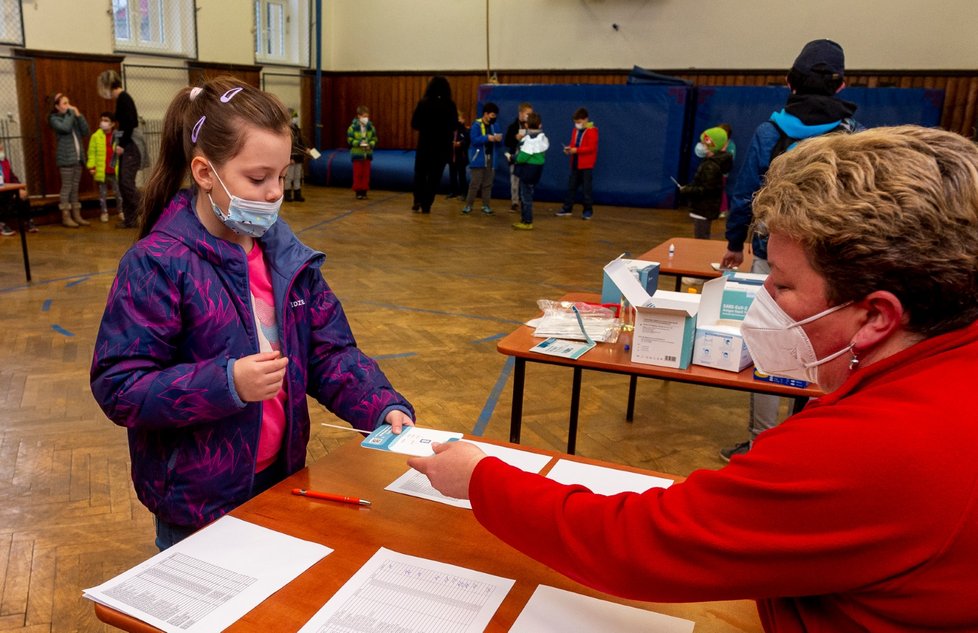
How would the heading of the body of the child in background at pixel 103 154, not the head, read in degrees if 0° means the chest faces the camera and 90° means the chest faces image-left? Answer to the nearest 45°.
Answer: approximately 0°

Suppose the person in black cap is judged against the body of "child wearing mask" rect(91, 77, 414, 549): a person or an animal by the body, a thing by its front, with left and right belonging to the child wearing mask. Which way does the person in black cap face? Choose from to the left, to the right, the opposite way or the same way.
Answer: to the left

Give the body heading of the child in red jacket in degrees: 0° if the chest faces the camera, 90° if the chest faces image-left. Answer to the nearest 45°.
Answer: approximately 45°

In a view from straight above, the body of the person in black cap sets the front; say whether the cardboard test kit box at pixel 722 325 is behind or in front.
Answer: behind

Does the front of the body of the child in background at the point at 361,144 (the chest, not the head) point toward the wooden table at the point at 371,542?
yes

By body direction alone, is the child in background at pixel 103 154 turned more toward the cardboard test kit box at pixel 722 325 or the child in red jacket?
the cardboard test kit box

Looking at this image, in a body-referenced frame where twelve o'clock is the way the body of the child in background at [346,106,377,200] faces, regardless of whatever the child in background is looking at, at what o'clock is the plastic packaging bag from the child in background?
The plastic packaging bag is roughly at 12 o'clock from the child in background.

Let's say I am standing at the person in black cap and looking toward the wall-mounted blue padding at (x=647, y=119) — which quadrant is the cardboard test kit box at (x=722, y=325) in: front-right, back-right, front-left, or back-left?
back-left

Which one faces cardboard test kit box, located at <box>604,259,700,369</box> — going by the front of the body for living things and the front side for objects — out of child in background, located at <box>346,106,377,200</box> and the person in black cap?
the child in background

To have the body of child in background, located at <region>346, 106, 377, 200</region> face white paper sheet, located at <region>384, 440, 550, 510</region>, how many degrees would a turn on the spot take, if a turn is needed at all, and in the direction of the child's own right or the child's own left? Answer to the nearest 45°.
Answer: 0° — they already face it

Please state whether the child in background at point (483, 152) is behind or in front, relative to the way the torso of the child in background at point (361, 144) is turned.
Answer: in front
